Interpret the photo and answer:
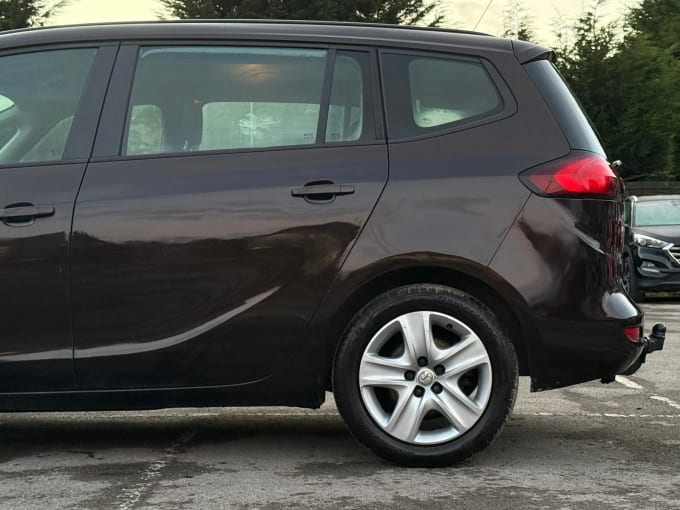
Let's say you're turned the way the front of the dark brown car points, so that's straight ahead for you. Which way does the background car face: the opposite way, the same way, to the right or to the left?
to the left

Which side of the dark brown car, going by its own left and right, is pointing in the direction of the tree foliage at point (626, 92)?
right

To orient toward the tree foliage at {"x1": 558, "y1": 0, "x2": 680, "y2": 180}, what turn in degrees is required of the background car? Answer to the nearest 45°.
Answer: approximately 180°

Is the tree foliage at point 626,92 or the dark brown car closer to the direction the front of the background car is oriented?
the dark brown car

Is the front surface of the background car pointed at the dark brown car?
yes

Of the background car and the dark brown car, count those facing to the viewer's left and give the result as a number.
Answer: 1

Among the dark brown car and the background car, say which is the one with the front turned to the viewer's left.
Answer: the dark brown car

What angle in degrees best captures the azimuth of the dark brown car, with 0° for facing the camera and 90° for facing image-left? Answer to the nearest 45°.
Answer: approximately 90°

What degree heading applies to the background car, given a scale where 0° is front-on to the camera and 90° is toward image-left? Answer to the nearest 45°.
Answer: approximately 0°
